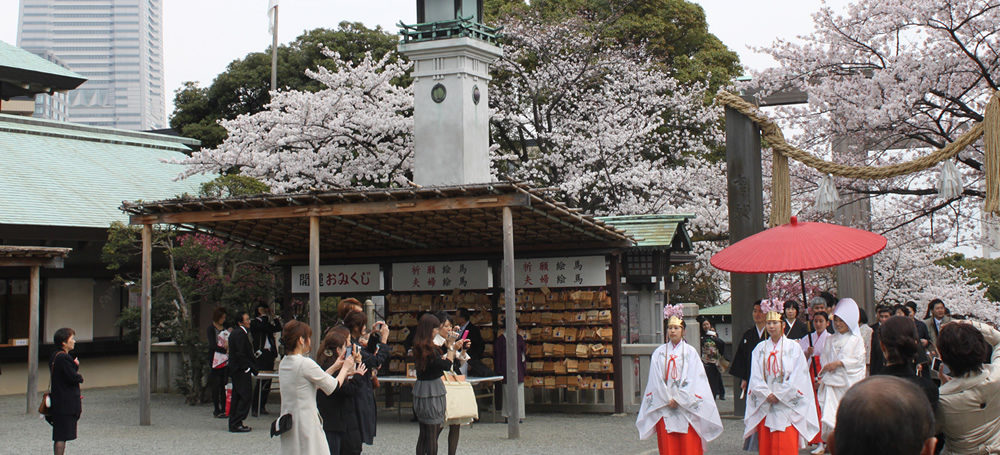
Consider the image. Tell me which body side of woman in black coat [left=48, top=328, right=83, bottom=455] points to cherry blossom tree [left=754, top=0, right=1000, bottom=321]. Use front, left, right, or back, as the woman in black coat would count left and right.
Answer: front

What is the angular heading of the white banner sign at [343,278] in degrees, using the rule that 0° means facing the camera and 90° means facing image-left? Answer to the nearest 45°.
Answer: approximately 0°

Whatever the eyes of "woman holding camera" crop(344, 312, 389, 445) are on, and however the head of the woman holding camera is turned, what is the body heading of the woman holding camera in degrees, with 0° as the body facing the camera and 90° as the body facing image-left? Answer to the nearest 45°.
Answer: approximately 270°

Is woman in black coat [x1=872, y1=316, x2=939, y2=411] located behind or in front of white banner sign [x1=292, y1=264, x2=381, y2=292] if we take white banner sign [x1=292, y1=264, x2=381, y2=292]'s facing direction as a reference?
in front

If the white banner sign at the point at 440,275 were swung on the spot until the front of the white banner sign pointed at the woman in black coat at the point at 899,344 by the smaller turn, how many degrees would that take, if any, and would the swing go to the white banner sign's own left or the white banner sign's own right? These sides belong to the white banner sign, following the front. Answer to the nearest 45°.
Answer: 0° — it already faces them

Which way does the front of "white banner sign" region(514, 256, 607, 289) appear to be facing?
toward the camera

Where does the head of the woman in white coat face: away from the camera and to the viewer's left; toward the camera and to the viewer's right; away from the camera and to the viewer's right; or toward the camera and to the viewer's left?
away from the camera and to the viewer's right

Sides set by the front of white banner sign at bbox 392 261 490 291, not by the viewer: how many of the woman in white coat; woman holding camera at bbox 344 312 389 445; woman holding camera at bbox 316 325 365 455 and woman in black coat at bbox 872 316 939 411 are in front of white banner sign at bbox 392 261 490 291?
4

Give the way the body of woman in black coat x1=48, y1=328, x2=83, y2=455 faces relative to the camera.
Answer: to the viewer's right
